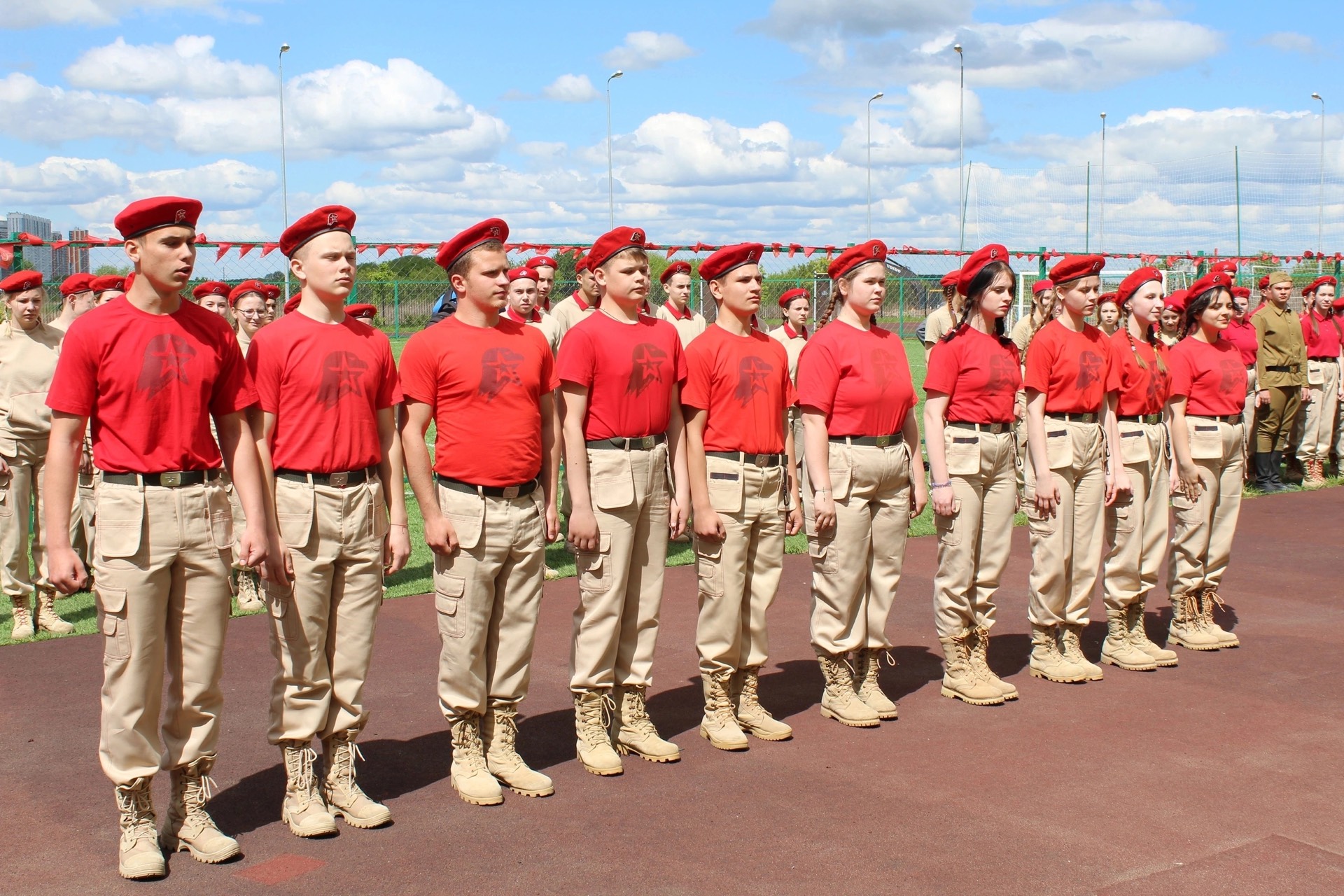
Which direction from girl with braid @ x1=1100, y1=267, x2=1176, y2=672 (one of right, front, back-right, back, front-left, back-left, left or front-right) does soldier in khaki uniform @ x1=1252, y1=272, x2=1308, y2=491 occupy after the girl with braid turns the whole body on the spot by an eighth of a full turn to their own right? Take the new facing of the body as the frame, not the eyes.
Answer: back

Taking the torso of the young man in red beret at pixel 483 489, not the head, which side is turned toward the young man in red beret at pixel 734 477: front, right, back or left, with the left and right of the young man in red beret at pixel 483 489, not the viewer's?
left

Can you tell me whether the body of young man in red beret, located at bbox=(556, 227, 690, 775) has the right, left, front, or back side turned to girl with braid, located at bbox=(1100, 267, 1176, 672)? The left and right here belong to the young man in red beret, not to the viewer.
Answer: left

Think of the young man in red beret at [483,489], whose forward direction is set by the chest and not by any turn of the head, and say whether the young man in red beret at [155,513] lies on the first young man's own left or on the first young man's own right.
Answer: on the first young man's own right

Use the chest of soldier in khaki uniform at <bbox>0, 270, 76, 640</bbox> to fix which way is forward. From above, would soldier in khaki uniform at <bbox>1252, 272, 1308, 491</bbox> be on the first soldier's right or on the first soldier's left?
on the first soldier's left

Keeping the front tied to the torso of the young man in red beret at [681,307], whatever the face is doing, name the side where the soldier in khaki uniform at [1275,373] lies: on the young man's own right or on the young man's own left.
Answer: on the young man's own left

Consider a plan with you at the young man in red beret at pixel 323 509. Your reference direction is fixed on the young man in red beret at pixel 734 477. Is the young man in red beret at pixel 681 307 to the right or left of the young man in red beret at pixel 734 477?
left

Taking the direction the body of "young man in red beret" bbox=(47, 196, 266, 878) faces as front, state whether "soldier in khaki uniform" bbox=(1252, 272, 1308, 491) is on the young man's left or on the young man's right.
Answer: on the young man's left

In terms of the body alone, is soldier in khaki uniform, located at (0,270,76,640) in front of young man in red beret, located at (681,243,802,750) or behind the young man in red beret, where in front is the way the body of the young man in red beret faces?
behind
